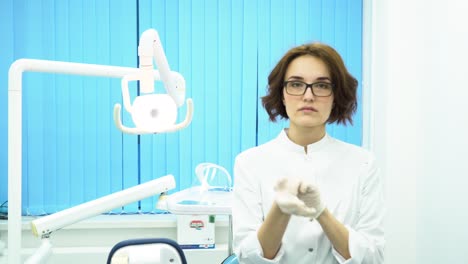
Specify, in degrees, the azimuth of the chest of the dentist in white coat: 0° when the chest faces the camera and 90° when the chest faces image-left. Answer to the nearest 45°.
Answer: approximately 0°
